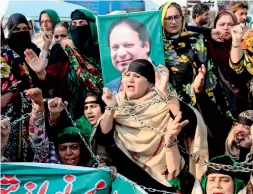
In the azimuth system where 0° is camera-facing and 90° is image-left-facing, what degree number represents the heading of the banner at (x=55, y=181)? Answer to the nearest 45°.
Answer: approximately 0°
